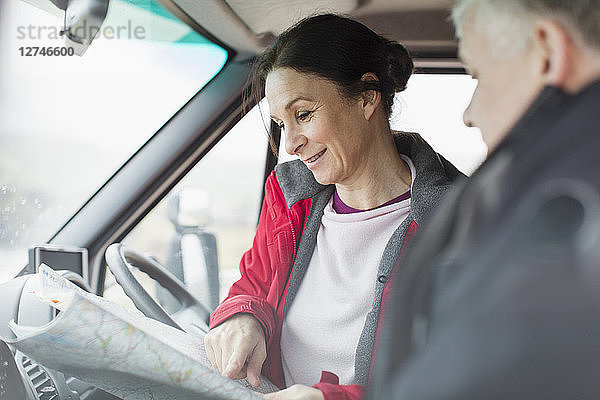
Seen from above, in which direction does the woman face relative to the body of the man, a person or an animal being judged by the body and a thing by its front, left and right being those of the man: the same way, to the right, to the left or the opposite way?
to the left

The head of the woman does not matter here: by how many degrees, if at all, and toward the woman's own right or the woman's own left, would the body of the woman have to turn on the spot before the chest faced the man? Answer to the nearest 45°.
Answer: approximately 45° to the woman's own left

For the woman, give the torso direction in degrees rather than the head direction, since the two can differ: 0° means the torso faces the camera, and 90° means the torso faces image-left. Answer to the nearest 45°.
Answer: approximately 45°

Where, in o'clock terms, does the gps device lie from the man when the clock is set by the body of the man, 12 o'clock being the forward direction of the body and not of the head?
The gps device is roughly at 12 o'clock from the man.

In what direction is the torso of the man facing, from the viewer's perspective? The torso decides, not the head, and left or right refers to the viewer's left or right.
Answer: facing away from the viewer and to the left of the viewer
